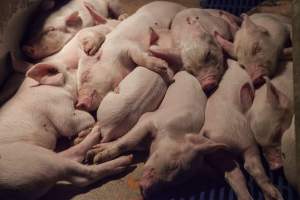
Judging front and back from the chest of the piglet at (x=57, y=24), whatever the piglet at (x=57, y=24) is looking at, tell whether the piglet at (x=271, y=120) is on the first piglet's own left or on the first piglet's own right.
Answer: on the first piglet's own left

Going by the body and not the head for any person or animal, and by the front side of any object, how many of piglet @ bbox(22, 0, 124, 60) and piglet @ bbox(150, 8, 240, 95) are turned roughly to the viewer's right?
0

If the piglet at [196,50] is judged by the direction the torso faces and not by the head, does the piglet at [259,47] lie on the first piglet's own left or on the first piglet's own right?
on the first piglet's own left

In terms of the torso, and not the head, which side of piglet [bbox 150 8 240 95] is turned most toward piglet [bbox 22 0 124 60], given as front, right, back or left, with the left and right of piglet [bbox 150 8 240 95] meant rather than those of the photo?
right

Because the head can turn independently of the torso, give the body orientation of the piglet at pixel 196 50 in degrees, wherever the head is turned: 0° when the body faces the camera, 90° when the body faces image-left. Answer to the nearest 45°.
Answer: approximately 0°

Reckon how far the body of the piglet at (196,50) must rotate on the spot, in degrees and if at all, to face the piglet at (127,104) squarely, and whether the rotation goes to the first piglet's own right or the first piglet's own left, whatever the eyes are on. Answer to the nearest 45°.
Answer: approximately 45° to the first piglet's own right

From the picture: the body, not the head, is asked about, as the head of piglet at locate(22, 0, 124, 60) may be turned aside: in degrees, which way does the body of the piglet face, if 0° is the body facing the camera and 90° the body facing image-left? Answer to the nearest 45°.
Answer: approximately 45°
